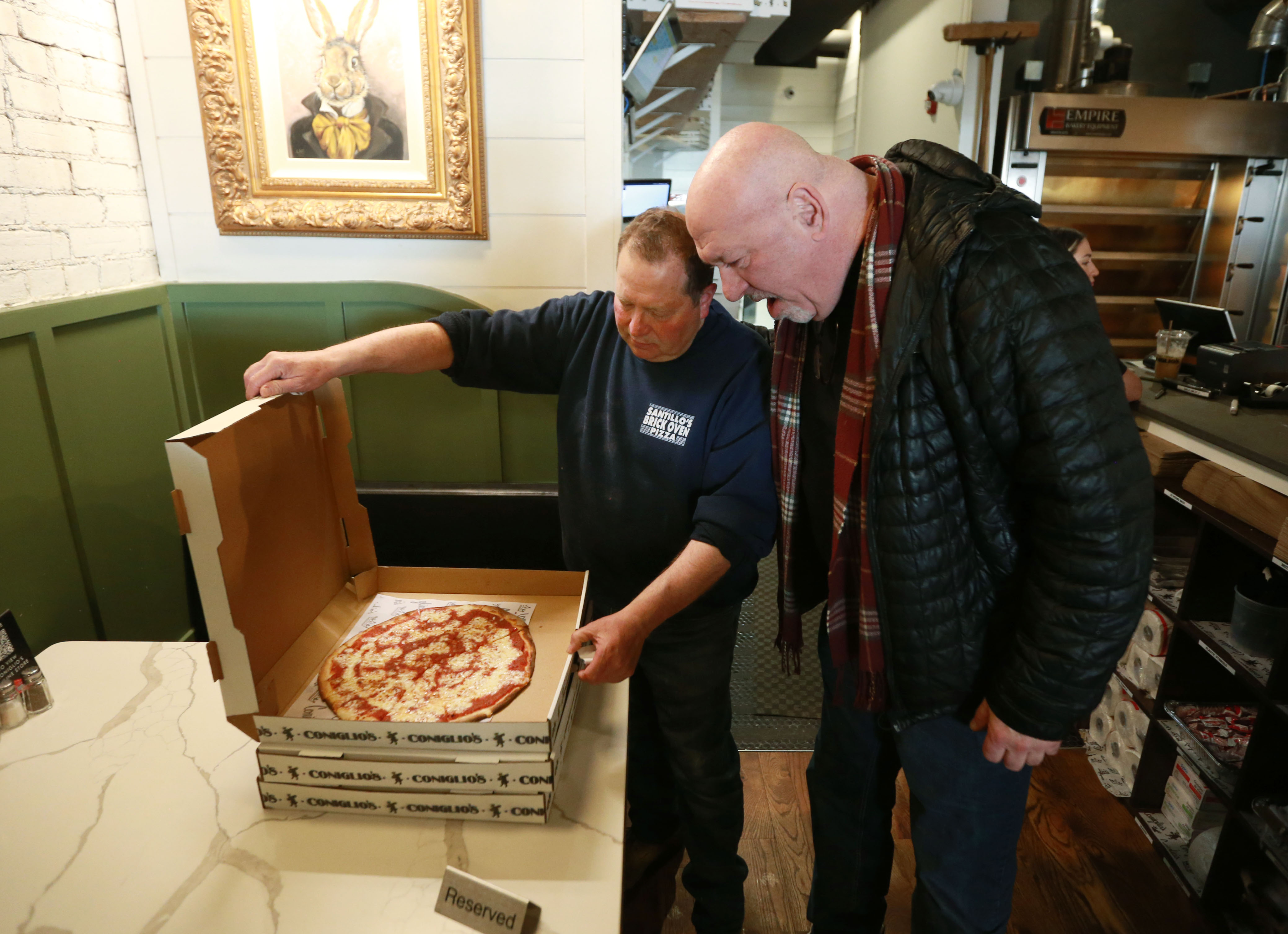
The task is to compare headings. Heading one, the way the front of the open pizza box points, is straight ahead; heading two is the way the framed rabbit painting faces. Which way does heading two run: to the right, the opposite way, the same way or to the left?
to the right

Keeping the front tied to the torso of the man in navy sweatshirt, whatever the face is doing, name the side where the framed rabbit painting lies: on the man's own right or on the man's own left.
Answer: on the man's own right

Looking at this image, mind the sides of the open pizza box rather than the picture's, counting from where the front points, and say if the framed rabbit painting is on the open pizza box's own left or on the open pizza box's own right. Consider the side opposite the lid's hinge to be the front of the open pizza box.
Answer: on the open pizza box's own left

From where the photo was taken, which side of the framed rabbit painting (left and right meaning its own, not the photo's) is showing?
front

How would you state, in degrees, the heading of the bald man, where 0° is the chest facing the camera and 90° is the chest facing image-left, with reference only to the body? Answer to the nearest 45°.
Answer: approximately 45°

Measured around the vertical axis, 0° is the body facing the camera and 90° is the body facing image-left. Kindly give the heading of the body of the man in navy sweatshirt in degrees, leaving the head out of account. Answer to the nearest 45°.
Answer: approximately 45°

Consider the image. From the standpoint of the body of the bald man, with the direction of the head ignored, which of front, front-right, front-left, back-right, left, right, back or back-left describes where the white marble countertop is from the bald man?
front

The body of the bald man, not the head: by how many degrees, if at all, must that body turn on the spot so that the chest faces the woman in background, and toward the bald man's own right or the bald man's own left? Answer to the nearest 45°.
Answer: approximately 135° to the bald man's own right

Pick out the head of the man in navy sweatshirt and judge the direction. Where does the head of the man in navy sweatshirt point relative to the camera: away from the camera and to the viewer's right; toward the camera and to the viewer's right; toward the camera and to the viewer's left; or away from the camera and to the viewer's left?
toward the camera and to the viewer's left

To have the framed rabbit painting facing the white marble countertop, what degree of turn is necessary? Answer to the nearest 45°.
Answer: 0° — it already faces it

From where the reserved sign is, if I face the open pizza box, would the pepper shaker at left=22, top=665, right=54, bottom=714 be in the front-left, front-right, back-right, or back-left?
front-left

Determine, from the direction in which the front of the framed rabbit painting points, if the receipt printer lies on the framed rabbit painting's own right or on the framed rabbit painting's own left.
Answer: on the framed rabbit painting's own left

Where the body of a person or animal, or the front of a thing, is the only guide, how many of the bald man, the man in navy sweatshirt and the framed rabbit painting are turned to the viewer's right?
0

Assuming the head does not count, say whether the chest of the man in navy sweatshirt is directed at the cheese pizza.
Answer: yes

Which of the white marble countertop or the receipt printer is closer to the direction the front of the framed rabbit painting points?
the white marble countertop

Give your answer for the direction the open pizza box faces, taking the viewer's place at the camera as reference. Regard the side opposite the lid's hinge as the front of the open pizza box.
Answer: facing to the right of the viewer

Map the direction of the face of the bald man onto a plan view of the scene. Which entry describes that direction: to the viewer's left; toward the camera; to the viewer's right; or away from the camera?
to the viewer's left

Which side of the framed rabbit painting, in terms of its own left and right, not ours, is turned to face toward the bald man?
front
